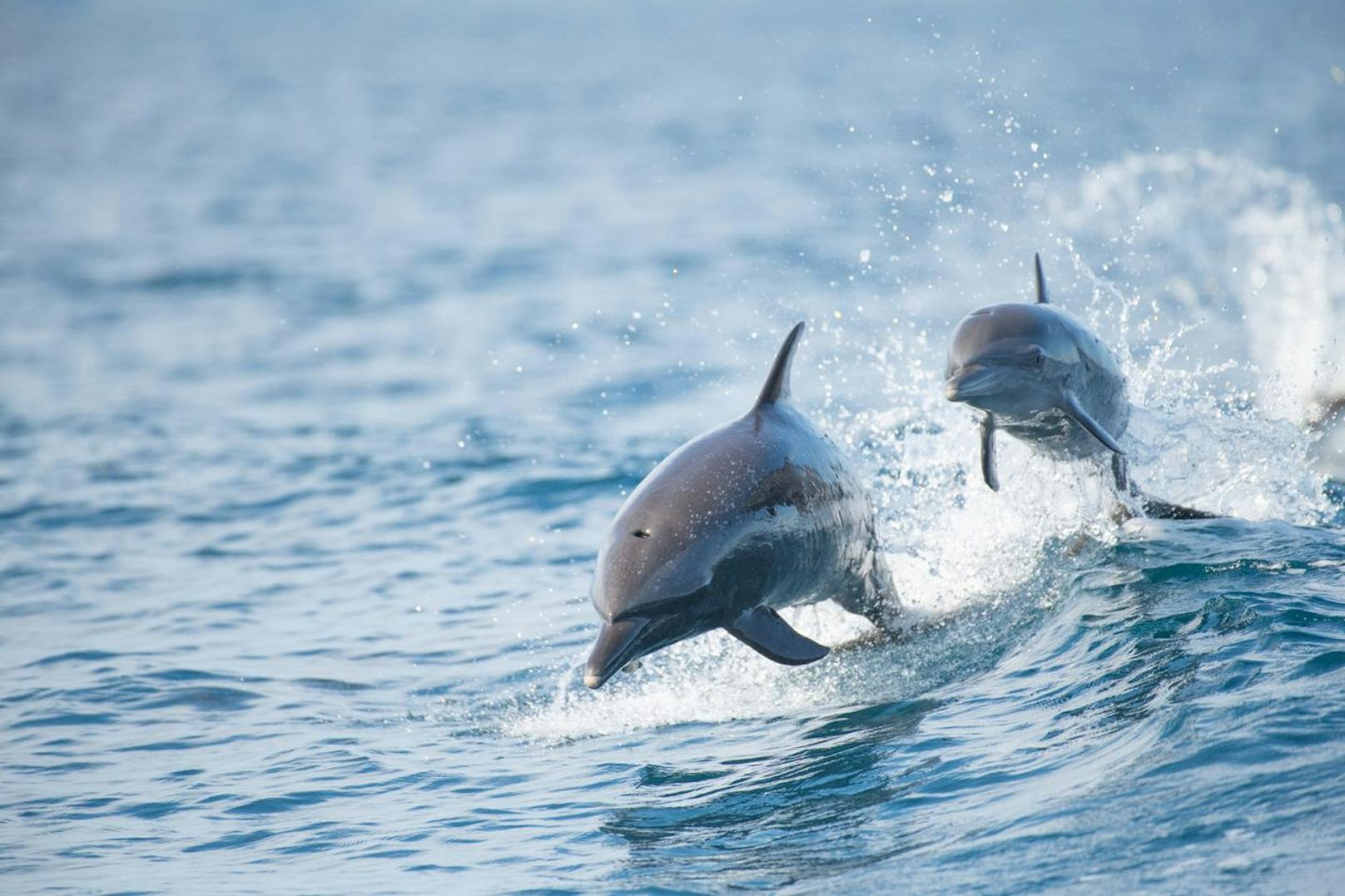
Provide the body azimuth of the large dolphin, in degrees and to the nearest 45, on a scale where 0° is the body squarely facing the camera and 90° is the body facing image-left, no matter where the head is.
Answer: approximately 45°

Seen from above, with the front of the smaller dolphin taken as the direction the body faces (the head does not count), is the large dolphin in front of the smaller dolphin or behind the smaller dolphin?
in front

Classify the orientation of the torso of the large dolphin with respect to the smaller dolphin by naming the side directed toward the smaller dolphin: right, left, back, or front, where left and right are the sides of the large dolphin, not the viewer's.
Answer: back

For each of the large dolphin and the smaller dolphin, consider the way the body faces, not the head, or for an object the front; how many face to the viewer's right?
0

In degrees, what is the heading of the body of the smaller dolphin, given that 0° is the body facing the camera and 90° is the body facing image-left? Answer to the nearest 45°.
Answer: approximately 45°
